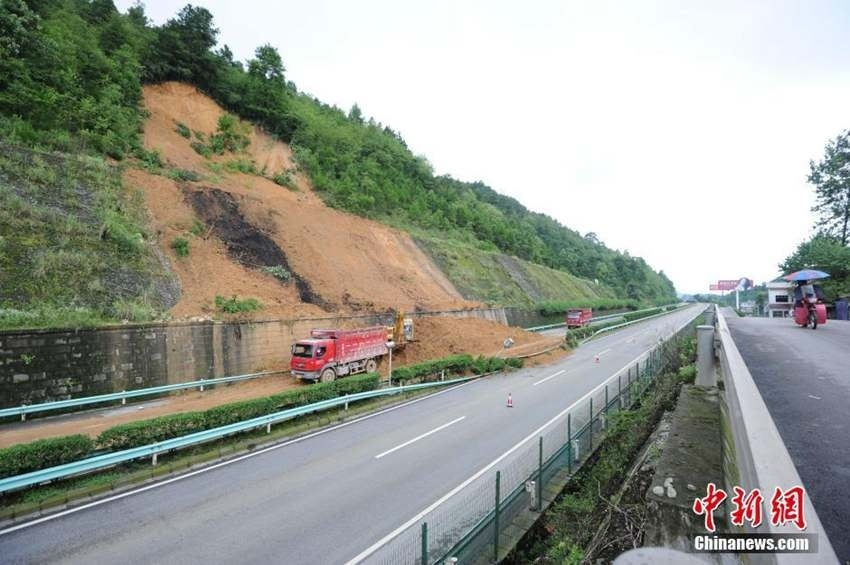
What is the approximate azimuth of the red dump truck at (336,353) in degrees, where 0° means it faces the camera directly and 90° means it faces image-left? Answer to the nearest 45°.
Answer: approximately 45°

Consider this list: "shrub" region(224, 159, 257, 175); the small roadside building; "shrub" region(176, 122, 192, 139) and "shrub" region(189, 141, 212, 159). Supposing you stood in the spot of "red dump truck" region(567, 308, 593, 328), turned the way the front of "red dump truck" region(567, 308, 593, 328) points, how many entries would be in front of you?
3

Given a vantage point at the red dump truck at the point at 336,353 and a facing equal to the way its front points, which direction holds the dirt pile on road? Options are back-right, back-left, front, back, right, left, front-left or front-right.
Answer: back

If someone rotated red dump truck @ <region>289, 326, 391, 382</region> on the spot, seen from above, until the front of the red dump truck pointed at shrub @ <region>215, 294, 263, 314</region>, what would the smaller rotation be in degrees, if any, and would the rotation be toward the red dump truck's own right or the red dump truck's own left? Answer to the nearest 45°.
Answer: approximately 90° to the red dump truck's own right

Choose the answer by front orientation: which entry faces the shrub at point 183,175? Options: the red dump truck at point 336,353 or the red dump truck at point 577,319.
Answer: the red dump truck at point 577,319

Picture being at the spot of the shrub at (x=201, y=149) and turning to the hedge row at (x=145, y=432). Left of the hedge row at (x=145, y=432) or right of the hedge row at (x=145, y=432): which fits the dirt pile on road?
left

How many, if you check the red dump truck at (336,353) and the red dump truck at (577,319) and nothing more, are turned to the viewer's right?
0

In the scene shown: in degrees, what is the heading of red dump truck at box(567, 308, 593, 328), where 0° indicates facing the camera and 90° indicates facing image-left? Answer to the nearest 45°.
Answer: approximately 45°

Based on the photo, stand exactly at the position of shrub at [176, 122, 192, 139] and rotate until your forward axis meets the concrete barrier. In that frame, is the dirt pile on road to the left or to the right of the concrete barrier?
left
